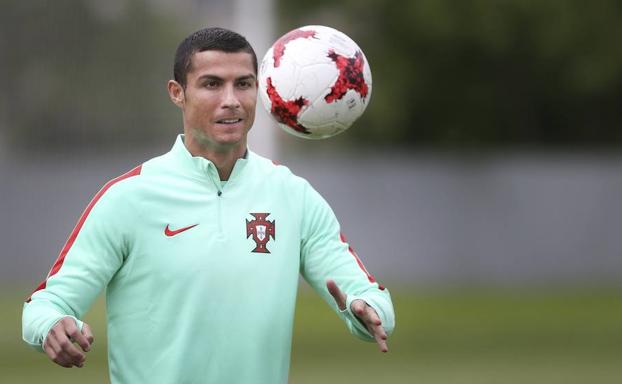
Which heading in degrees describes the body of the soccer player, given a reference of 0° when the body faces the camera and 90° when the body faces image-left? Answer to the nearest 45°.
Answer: approximately 0°
